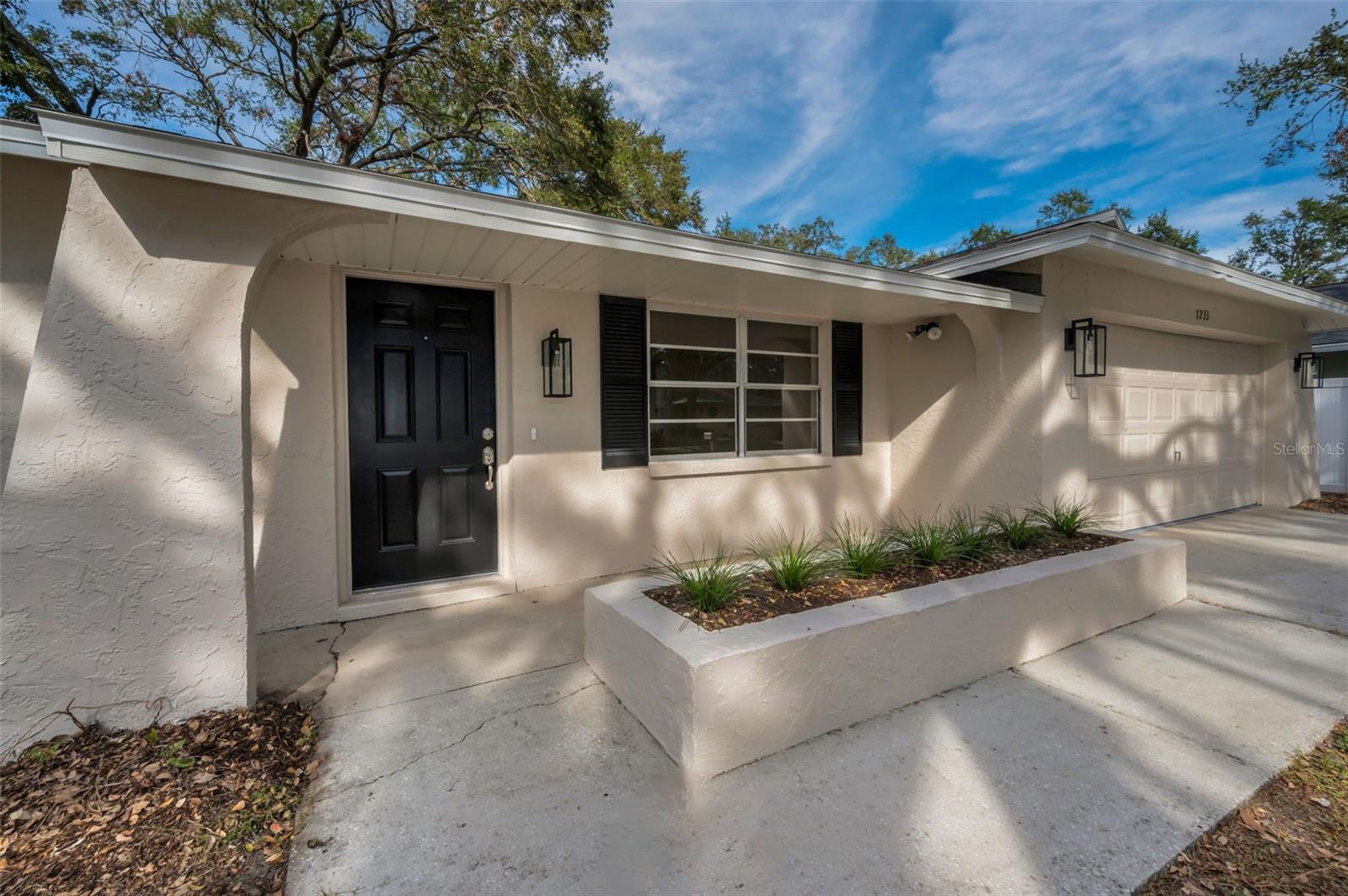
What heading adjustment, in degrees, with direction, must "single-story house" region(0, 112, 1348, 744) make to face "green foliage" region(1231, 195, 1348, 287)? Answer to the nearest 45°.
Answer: approximately 90° to its left

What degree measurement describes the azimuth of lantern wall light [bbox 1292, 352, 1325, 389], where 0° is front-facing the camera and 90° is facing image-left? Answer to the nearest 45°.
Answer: approximately 315°

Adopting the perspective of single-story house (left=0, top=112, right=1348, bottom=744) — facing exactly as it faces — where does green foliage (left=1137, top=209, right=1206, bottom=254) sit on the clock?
The green foliage is roughly at 9 o'clock from the single-story house.

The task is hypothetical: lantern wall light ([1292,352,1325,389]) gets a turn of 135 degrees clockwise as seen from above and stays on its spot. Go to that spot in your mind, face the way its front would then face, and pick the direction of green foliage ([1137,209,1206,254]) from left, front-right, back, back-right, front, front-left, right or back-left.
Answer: right

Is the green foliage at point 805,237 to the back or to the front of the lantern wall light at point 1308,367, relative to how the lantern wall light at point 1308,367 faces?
to the back

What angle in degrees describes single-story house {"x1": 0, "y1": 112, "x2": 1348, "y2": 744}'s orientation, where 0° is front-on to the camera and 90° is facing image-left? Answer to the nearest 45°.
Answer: approximately 315°

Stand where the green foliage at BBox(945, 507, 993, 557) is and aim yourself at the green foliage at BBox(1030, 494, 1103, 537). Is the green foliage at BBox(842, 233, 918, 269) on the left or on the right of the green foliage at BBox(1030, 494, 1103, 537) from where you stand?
left

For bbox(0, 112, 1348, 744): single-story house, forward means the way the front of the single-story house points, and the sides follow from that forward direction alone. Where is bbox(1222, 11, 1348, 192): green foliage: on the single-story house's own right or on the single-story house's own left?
on the single-story house's own left

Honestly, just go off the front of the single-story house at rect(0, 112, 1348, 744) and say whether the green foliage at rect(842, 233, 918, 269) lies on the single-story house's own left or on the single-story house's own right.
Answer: on the single-story house's own left
